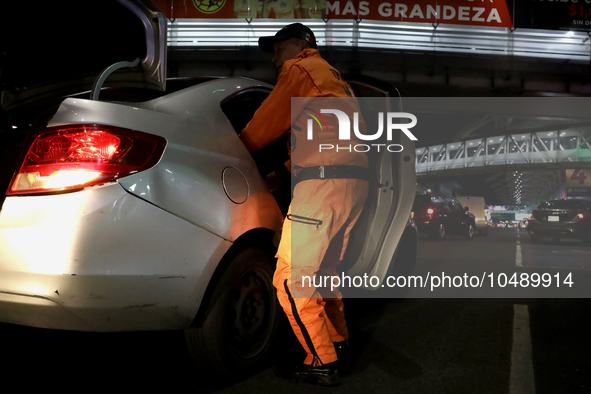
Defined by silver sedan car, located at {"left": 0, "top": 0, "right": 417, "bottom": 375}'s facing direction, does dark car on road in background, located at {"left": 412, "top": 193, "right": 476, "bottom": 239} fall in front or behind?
in front

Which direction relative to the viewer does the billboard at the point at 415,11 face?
toward the camera

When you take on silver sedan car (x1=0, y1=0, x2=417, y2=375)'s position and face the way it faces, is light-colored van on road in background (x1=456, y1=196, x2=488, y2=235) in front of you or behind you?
in front

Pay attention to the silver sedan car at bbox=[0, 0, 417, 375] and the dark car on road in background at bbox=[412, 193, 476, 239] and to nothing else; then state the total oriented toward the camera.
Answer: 0

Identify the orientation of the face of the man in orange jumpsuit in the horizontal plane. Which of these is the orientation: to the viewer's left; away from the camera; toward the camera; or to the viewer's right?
to the viewer's left

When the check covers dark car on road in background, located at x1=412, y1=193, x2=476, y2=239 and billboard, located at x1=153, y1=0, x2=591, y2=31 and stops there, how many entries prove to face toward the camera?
1

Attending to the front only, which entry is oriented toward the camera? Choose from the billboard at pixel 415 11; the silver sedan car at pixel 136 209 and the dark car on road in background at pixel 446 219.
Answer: the billboard

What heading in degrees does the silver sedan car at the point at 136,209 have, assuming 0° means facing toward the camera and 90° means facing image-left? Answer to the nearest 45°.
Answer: approximately 225°

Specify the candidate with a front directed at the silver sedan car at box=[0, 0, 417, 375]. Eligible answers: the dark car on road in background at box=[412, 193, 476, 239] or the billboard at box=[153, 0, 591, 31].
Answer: the billboard
